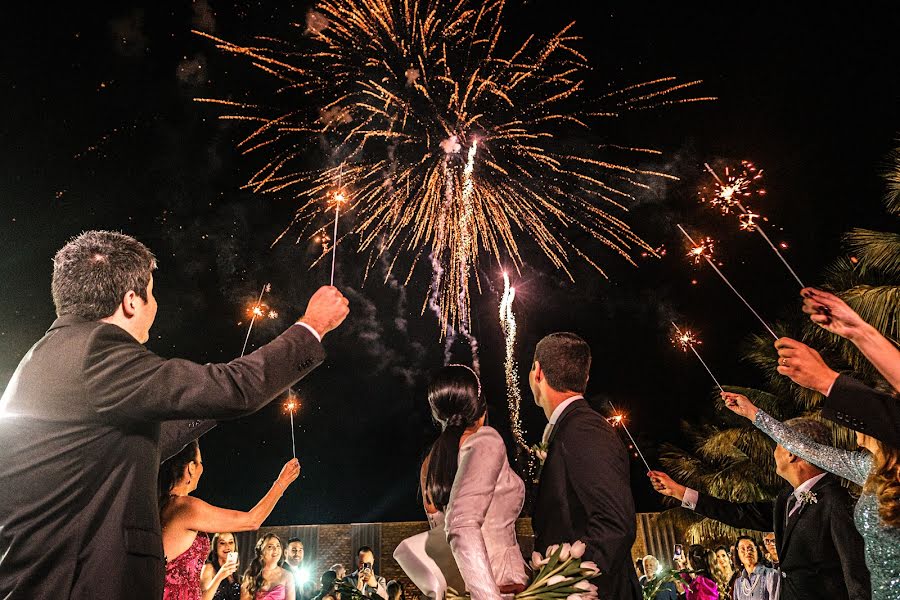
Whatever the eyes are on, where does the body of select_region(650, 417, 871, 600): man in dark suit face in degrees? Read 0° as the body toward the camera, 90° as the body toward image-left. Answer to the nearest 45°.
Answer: approximately 45°

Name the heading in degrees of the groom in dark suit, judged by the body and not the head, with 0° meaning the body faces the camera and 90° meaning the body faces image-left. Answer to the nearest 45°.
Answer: approximately 135°

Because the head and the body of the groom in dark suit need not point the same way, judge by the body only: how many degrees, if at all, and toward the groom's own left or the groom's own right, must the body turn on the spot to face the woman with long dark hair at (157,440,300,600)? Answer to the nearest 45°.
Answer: approximately 45° to the groom's own left

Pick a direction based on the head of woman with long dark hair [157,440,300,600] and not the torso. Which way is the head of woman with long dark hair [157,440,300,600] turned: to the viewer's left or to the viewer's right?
to the viewer's right

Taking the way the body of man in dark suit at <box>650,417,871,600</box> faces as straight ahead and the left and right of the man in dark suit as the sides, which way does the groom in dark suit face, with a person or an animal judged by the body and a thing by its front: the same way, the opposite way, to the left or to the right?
to the right

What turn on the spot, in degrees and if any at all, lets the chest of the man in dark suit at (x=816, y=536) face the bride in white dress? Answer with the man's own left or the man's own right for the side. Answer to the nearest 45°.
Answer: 0° — they already face them

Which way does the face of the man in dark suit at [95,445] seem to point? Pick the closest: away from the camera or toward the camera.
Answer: away from the camera

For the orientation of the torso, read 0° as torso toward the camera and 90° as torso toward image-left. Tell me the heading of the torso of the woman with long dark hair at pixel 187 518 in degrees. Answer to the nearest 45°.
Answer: approximately 225°
